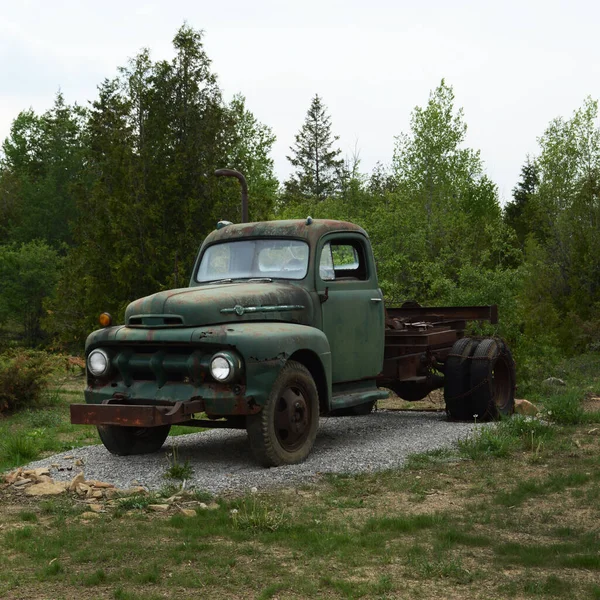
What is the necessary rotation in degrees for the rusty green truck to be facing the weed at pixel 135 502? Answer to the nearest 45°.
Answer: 0° — it already faces it

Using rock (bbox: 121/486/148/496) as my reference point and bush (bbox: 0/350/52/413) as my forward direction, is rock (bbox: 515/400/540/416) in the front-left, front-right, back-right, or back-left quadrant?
front-right

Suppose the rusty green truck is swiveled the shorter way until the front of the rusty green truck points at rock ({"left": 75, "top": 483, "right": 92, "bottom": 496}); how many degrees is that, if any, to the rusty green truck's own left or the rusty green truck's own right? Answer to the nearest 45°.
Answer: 0° — it already faces it

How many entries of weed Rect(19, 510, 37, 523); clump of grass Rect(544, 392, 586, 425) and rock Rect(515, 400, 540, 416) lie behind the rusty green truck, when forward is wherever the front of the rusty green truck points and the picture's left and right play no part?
2

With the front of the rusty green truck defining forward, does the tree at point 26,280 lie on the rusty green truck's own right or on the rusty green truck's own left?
on the rusty green truck's own right

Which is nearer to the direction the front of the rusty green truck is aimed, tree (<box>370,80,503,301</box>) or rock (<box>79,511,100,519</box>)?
the rock

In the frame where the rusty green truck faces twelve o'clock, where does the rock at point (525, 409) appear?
The rock is roughly at 6 o'clock from the rusty green truck.

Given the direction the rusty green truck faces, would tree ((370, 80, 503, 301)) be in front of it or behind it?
behind

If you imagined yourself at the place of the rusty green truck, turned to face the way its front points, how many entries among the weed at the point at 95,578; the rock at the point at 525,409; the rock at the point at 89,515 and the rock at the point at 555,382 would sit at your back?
2

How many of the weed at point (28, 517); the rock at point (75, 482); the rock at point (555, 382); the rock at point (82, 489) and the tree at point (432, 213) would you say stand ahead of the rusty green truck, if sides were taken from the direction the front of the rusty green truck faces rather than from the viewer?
3

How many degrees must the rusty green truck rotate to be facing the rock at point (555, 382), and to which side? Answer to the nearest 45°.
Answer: approximately 180°

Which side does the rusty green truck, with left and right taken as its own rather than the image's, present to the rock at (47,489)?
front

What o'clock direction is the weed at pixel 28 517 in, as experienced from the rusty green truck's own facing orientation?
The weed is roughly at 12 o'clock from the rusty green truck.

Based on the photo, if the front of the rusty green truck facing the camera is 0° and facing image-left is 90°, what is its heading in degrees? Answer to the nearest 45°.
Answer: approximately 45°

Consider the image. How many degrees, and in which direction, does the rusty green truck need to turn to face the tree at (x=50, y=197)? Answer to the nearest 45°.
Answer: approximately 135° to its right

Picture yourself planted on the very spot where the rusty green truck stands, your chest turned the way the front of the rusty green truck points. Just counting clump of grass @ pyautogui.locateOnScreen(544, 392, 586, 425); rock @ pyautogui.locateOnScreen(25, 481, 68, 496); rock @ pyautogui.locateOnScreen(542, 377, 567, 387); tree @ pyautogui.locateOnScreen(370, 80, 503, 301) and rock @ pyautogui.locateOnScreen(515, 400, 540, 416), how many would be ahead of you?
1

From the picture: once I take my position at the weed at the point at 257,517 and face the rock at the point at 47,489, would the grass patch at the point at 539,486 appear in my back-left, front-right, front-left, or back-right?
back-right

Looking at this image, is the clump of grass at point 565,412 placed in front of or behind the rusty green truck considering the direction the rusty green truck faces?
behind
